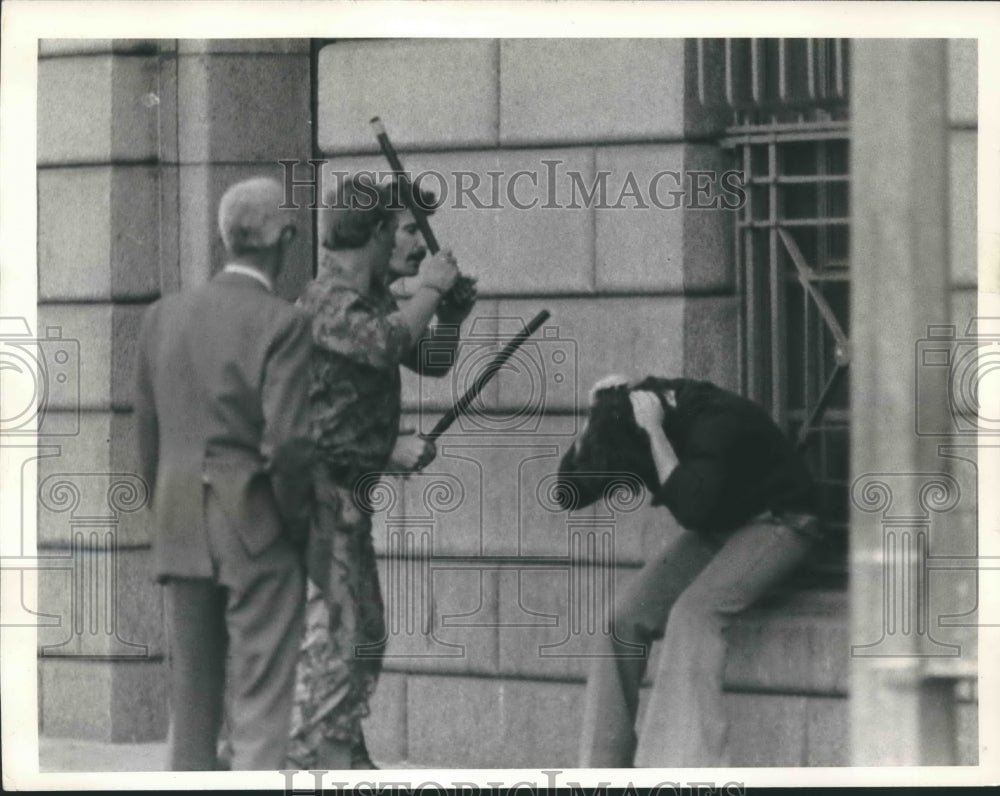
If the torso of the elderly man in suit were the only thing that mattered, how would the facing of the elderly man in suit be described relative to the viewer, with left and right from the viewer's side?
facing away from the viewer and to the right of the viewer

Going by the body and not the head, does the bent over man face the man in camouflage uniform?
yes

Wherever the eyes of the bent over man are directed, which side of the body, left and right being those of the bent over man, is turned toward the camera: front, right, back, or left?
left

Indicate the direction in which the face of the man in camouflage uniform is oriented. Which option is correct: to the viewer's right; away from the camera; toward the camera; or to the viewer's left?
to the viewer's right

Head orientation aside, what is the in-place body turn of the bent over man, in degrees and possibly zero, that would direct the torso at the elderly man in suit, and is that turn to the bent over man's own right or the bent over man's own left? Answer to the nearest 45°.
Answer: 0° — they already face them

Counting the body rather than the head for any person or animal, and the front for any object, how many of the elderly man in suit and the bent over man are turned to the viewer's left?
1
